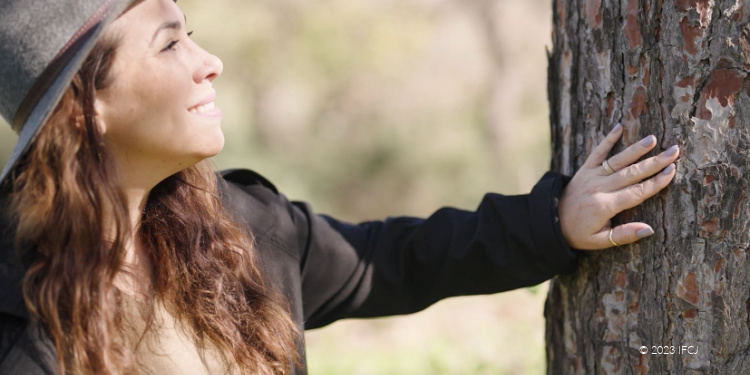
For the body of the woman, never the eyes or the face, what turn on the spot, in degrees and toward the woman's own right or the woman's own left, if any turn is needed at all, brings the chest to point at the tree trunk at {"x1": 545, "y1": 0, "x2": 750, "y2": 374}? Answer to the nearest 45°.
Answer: approximately 45° to the woman's own left

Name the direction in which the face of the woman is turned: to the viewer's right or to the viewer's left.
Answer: to the viewer's right

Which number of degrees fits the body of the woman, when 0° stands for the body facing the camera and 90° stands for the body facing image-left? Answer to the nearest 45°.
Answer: approximately 315°
